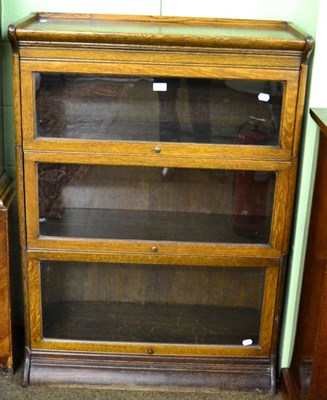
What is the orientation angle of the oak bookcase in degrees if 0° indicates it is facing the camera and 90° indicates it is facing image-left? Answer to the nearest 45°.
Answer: approximately 0°
